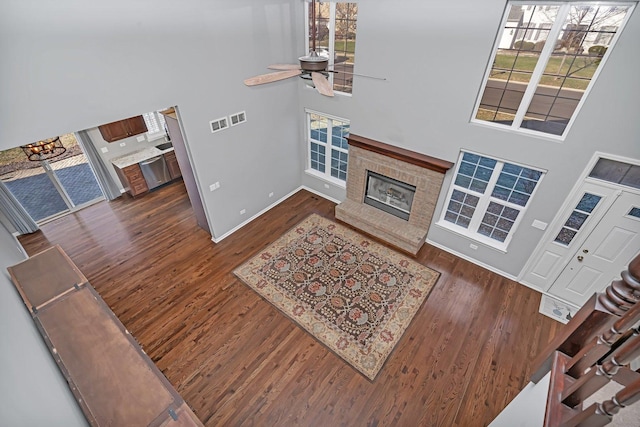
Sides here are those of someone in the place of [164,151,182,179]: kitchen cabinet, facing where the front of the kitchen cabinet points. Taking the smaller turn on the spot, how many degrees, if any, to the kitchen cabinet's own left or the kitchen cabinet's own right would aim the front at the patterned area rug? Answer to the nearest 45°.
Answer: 0° — it already faces it

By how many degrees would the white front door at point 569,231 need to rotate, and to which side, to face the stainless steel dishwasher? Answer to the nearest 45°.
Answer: approximately 45° to its right

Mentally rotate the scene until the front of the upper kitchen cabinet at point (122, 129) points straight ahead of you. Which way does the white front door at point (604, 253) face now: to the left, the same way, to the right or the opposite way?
to the right

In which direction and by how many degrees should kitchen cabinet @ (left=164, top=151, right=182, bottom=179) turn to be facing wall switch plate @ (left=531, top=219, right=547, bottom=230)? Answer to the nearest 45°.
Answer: approximately 45° to its left

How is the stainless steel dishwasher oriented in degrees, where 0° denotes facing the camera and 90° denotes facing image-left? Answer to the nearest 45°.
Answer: approximately 0°
